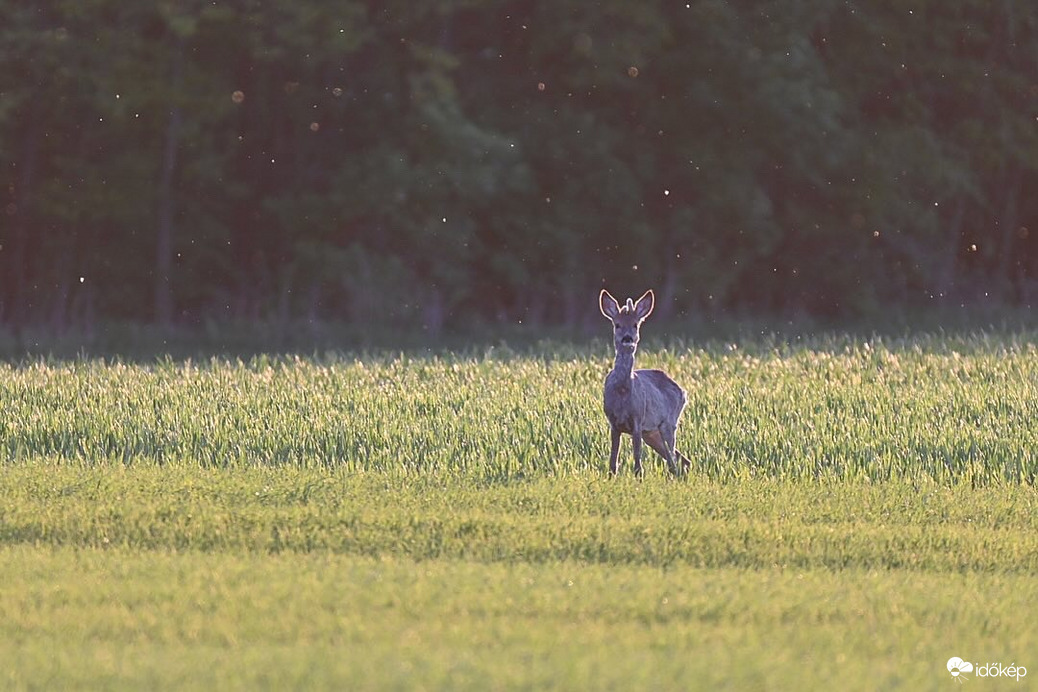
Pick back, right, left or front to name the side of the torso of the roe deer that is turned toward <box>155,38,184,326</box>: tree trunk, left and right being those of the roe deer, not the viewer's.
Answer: right

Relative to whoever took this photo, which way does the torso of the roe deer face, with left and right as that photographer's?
facing the viewer and to the left of the viewer
